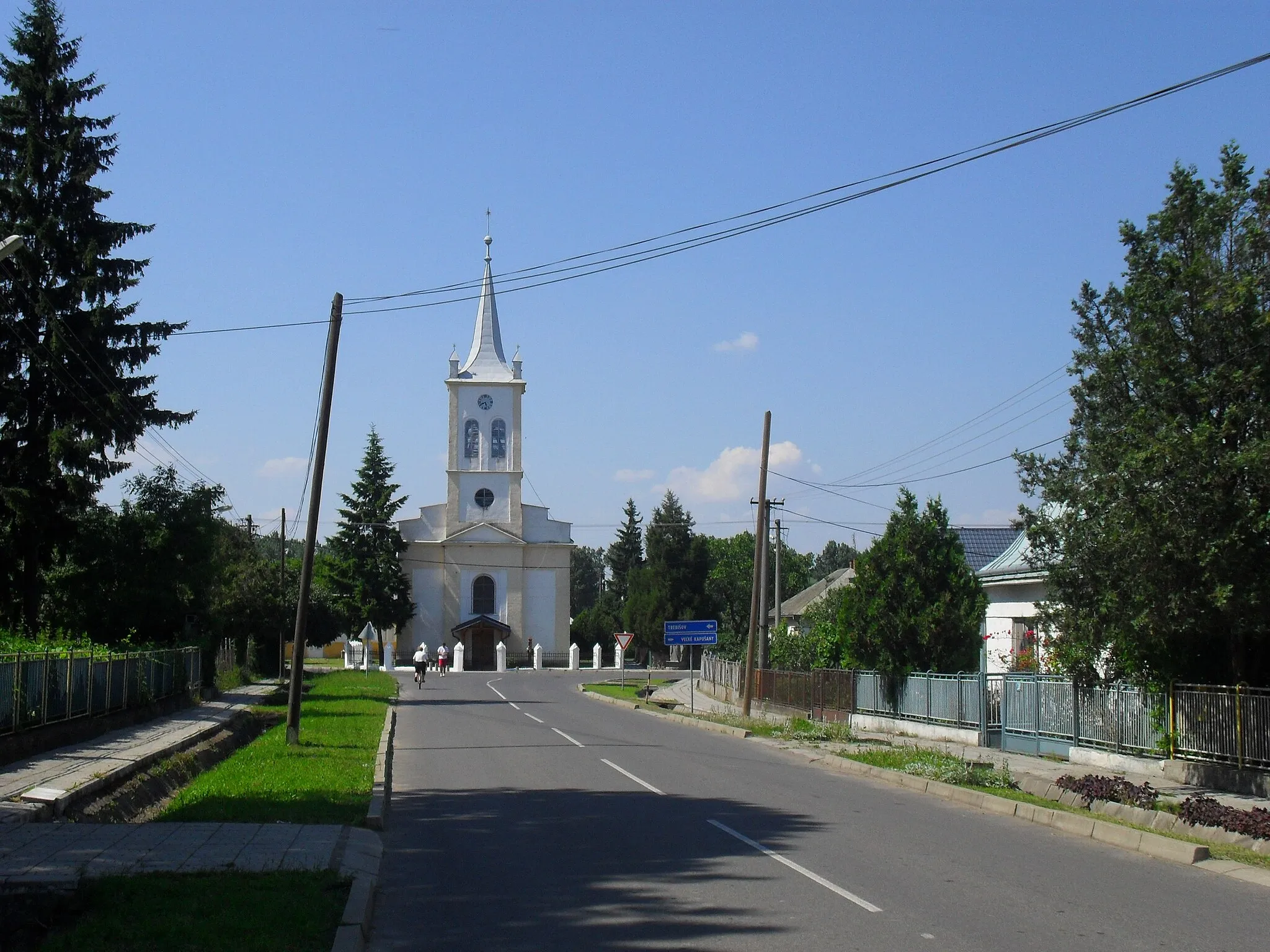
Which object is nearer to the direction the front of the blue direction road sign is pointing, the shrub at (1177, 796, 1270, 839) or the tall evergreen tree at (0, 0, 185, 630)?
the shrub

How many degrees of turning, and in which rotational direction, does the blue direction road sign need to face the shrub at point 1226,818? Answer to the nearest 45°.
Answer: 0° — it already faces it

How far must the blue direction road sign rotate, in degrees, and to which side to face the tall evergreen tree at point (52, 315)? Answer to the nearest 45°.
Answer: approximately 45° to its right

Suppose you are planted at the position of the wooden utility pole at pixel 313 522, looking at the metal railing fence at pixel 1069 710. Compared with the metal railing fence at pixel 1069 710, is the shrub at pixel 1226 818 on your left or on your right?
right

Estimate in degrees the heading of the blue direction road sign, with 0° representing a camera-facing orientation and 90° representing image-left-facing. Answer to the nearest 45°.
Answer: approximately 0°

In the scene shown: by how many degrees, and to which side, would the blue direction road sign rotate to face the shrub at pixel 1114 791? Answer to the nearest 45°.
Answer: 0° — it already faces it
